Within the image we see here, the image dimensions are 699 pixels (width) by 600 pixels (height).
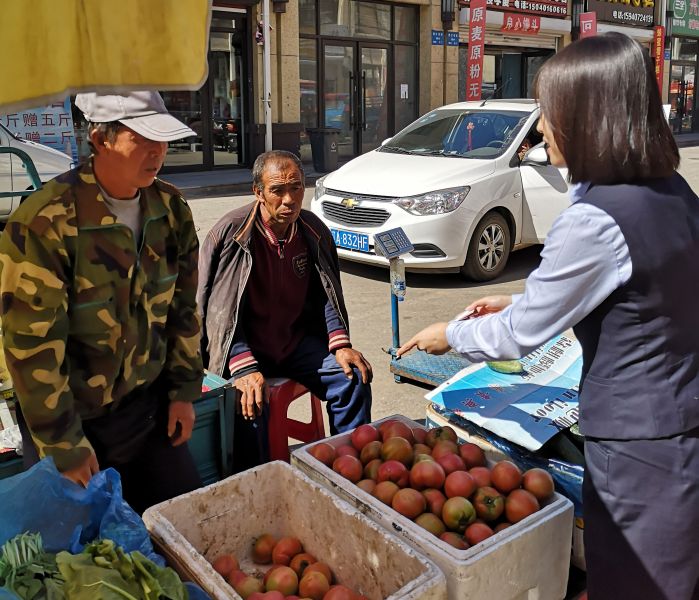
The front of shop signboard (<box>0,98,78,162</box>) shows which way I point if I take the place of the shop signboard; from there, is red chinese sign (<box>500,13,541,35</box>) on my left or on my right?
on my left

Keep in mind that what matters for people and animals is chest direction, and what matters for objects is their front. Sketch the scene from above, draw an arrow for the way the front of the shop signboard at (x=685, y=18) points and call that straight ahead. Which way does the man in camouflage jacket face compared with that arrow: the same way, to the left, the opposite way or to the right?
to the left

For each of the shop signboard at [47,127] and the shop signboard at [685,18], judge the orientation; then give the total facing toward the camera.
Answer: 2

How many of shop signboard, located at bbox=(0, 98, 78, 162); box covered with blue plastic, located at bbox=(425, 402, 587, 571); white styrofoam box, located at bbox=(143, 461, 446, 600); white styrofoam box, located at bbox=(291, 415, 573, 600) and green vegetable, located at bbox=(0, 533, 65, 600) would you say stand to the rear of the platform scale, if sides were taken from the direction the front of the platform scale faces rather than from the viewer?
1

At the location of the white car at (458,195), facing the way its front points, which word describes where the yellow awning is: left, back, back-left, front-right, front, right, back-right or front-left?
front-left

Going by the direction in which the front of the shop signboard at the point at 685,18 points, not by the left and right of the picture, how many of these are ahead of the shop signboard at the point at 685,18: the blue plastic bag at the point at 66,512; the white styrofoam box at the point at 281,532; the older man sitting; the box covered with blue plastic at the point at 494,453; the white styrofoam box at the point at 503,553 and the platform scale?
6

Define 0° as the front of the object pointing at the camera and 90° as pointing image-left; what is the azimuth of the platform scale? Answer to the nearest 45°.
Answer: approximately 315°

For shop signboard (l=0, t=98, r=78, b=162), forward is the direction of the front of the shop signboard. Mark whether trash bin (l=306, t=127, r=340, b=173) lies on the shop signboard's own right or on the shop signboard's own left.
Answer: on the shop signboard's own left

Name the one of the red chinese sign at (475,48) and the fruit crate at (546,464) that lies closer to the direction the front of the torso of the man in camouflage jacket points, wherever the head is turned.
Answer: the fruit crate

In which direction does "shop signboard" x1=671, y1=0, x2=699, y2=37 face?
toward the camera

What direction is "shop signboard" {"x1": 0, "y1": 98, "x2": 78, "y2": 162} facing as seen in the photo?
toward the camera

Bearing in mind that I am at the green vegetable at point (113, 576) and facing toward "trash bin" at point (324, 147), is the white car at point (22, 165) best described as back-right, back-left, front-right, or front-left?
front-left

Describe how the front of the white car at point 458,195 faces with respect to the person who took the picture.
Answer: facing the viewer and to the left of the viewer

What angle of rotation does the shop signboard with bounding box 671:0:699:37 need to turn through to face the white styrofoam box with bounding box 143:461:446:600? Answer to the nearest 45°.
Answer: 0° — it already faces it

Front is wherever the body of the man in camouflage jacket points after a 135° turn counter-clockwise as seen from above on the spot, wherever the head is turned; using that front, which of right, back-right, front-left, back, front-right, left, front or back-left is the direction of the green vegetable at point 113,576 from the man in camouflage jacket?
back

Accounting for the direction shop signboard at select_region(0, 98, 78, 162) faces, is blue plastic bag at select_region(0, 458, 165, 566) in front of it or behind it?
in front

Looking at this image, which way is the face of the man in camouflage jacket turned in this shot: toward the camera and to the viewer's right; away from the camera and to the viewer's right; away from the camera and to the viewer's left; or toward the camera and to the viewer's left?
toward the camera and to the viewer's right

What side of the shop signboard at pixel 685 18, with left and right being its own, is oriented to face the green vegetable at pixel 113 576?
front

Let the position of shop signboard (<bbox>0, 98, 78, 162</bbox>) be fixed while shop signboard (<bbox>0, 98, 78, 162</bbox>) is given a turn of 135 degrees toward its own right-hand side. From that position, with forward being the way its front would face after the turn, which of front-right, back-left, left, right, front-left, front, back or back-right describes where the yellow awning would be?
back-left
